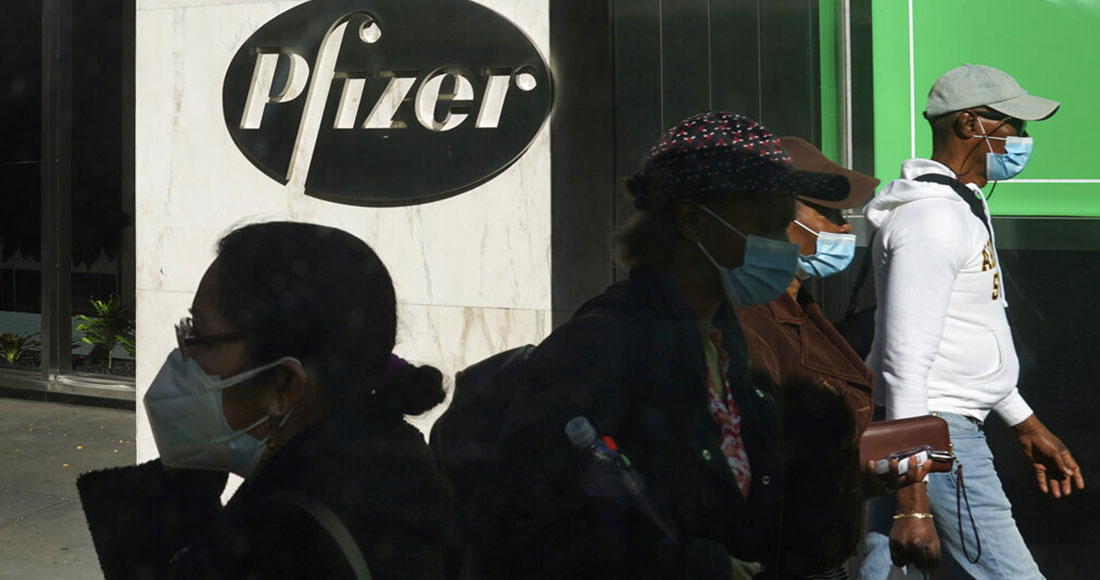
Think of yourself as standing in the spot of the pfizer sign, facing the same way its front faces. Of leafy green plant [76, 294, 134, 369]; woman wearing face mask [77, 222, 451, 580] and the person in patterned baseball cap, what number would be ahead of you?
2

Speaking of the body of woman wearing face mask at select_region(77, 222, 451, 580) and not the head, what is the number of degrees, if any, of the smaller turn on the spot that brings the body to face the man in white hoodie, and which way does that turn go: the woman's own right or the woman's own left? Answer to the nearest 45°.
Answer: approximately 135° to the woman's own right

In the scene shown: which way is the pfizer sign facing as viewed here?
toward the camera

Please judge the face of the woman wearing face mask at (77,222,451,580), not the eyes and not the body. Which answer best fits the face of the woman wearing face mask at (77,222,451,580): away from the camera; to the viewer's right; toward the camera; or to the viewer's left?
to the viewer's left

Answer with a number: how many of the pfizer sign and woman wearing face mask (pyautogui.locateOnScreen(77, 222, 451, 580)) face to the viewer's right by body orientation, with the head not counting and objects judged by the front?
0

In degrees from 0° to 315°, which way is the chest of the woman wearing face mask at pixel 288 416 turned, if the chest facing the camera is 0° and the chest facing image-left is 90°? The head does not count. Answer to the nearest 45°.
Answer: approximately 90°

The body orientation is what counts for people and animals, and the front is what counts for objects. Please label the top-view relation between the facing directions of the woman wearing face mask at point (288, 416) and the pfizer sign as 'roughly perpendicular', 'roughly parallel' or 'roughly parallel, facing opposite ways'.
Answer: roughly perpendicular

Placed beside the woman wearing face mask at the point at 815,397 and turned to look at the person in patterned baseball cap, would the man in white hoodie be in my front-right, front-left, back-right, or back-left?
back-left

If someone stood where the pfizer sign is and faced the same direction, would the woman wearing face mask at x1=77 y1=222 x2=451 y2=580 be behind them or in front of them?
in front
